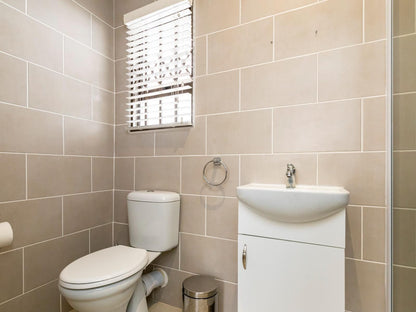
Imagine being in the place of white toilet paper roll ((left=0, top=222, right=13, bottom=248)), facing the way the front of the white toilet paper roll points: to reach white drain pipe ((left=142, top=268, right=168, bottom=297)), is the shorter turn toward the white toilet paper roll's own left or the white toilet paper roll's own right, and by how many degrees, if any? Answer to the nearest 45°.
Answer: approximately 45° to the white toilet paper roll's own left

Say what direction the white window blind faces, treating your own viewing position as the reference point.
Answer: facing the viewer and to the left of the viewer

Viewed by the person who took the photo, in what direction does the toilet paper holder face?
facing the viewer and to the right of the viewer

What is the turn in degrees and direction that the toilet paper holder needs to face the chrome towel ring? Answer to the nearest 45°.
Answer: approximately 45° to its left

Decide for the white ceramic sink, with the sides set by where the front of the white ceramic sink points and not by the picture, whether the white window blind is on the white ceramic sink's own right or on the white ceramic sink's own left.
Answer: on the white ceramic sink's own right

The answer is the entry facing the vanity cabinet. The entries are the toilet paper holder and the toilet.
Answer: the toilet paper holder

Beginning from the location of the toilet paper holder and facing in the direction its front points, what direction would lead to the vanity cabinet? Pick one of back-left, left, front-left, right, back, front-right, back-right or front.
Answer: front

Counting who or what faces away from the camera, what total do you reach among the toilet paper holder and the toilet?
0

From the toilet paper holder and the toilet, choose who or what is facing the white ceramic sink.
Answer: the toilet paper holder

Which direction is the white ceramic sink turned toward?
toward the camera
